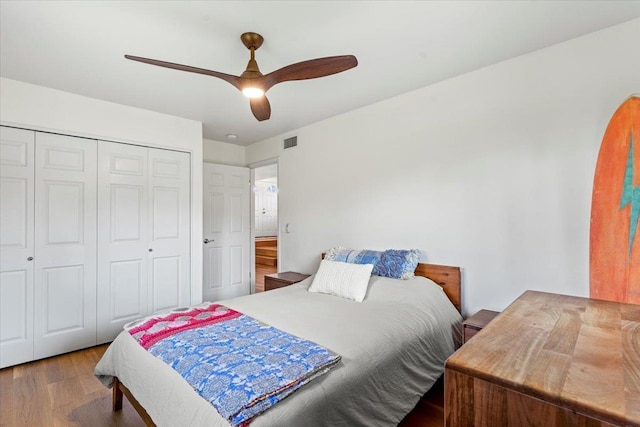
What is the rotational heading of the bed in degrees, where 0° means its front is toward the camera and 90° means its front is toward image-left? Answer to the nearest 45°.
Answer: approximately 45°

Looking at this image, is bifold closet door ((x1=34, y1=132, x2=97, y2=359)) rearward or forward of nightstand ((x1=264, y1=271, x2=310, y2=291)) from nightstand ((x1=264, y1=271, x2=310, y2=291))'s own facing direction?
forward

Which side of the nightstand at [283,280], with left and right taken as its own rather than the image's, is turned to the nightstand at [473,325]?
left

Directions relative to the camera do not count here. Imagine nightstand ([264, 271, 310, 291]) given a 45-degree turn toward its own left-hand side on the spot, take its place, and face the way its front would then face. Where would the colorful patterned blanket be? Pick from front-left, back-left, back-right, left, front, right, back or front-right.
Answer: front

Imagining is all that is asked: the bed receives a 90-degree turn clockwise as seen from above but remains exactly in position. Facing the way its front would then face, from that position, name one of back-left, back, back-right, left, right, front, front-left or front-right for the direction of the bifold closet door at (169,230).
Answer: front

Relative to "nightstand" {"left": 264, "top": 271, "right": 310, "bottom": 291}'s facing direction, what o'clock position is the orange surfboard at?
The orange surfboard is roughly at 9 o'clock from the nightstand.

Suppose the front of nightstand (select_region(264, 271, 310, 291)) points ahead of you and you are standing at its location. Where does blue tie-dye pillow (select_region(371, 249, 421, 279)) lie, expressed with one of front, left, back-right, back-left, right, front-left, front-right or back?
left

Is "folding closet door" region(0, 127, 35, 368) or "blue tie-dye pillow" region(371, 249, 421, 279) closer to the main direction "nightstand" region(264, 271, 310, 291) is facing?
the folding closet door

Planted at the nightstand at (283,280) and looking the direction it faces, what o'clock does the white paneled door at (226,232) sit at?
The white paneled door is roughly at 3 o'clock from the nightstand.

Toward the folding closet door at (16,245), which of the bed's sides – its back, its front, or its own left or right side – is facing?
right

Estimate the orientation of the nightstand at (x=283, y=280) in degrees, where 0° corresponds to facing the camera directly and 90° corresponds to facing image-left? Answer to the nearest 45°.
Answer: approximately 45°

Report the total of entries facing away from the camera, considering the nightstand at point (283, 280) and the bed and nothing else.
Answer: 0

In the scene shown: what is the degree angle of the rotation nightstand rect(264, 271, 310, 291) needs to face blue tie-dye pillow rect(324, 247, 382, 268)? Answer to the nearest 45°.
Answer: approximately 90° to its left
